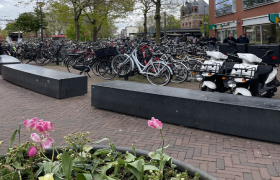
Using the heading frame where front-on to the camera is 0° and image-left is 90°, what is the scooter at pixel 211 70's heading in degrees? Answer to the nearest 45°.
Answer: approximately 45°

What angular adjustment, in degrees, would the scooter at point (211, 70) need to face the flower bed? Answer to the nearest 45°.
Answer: approximately 45° to its left

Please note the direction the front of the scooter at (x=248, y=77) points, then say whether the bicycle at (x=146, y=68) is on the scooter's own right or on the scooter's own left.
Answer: on the scooter's own right

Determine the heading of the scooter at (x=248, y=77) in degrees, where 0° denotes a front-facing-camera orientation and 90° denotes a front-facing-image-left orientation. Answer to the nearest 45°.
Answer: approximately 45°
